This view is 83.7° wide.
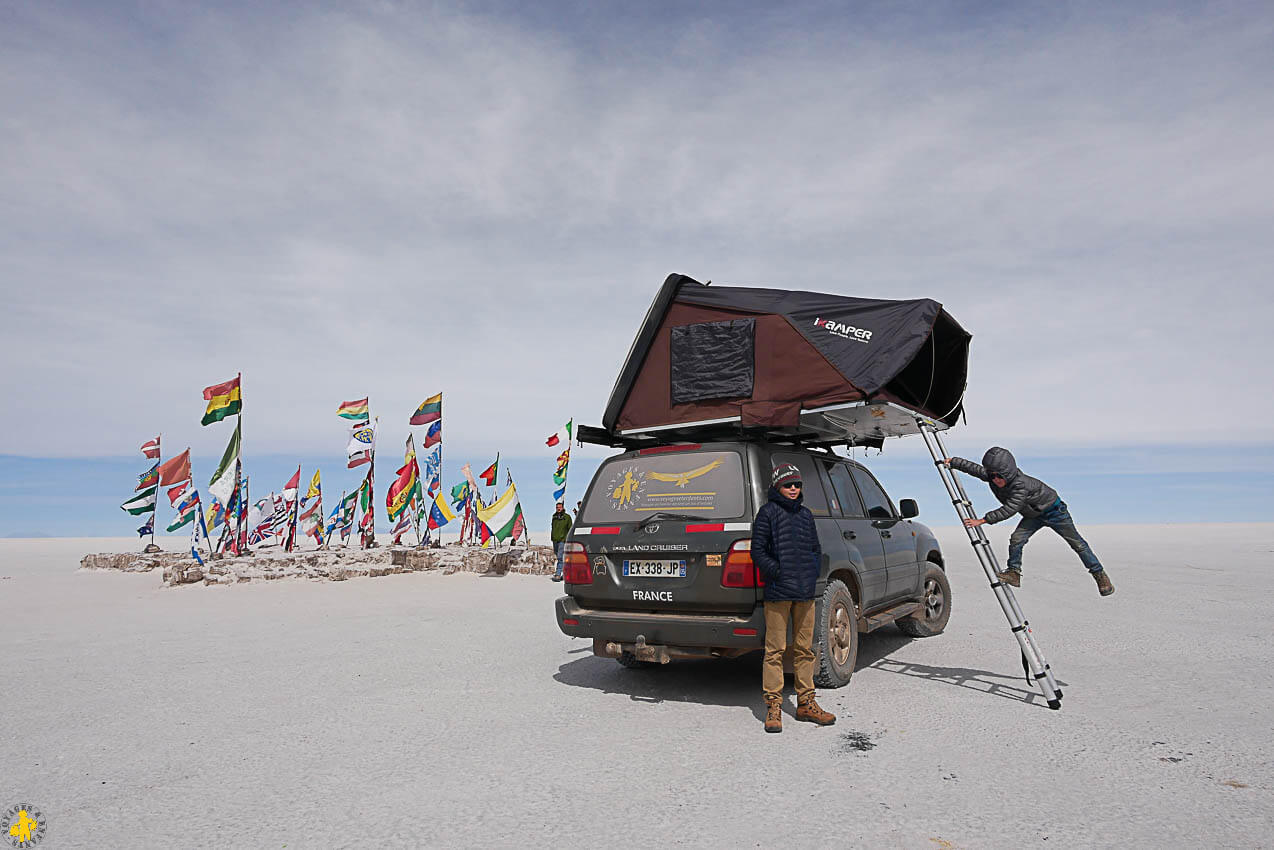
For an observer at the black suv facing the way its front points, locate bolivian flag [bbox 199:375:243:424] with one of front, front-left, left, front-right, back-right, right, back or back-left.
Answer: left

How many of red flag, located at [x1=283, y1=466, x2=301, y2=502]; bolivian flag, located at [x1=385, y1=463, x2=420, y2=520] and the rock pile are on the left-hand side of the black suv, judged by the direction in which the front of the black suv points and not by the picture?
3

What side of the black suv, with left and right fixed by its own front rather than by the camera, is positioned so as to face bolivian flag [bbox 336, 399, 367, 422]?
left

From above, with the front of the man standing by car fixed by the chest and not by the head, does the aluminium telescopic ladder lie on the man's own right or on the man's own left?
on the man's own left

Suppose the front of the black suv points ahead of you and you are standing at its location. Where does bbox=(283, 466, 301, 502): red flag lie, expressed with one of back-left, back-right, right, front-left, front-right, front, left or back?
left

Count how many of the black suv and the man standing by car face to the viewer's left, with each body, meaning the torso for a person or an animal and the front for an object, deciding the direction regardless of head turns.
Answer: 0

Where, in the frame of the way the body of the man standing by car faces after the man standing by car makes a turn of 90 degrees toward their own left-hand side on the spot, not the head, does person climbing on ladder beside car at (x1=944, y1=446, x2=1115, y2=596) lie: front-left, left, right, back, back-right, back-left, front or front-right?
front

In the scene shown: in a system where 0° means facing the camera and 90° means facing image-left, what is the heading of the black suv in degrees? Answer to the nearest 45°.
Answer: approximately 225°

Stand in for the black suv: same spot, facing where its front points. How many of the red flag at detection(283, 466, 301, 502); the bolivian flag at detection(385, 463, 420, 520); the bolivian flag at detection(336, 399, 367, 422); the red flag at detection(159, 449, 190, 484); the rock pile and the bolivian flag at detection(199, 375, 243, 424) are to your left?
6

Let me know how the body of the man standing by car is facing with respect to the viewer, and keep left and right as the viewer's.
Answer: facing the viewer and to the right of the viewer

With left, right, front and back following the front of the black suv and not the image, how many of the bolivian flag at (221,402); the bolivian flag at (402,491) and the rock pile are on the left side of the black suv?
3

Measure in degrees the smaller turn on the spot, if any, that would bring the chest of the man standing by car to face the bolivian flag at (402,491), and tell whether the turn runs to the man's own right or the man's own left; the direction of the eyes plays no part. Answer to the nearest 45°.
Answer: approximately 180°

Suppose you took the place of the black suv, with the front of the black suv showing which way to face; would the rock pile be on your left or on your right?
on your left

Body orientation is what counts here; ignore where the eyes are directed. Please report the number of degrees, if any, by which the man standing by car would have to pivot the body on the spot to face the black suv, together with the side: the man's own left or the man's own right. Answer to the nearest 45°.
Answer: approximately 180°
